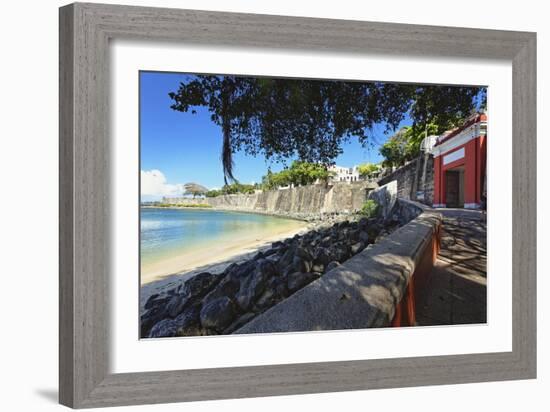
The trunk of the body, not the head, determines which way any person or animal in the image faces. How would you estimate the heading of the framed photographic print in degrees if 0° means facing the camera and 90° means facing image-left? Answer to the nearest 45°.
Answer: approximately 315°

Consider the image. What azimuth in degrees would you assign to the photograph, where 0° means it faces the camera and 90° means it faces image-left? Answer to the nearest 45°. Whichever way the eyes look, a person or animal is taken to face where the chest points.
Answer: approximately 315°
